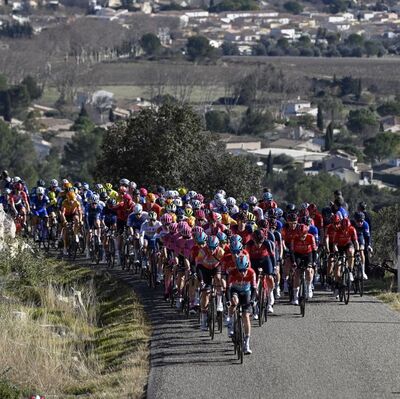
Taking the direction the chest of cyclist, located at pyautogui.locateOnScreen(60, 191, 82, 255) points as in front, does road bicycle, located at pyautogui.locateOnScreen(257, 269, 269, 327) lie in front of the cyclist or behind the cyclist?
in front

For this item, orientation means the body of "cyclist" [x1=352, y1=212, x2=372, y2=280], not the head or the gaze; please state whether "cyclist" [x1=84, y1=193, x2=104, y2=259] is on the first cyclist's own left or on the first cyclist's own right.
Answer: on the first cyclist's own right

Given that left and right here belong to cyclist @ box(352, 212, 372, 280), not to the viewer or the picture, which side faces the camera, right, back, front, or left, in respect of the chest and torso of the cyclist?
front

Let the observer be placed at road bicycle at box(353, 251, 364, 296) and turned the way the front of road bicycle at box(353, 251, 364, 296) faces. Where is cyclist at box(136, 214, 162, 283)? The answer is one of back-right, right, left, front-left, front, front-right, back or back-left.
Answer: right

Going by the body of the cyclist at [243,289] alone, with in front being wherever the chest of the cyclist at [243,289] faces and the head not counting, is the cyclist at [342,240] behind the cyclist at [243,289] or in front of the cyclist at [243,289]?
behind

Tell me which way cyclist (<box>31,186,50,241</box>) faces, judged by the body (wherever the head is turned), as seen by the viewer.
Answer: toward the camera

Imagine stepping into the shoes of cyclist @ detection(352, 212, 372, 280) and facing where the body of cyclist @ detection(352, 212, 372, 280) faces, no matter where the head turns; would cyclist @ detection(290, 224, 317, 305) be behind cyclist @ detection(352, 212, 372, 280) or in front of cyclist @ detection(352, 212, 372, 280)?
in front

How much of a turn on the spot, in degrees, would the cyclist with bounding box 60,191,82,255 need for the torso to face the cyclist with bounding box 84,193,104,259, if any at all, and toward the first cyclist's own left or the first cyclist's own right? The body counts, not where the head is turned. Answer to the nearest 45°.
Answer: approximately 45° to the first cyclist's own left

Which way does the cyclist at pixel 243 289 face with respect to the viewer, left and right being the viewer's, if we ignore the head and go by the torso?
facing the viewer

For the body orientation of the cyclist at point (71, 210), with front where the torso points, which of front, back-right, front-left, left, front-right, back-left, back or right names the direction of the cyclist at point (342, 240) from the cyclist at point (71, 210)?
front-left

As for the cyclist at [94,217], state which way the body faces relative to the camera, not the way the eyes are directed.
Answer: toward the camera
